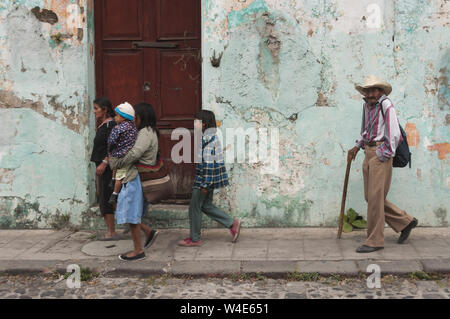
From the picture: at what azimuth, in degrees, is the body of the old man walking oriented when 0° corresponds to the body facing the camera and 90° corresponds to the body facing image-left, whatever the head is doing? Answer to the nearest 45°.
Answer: approximately 45°

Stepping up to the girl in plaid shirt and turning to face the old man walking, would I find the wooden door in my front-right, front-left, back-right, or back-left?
back-left
